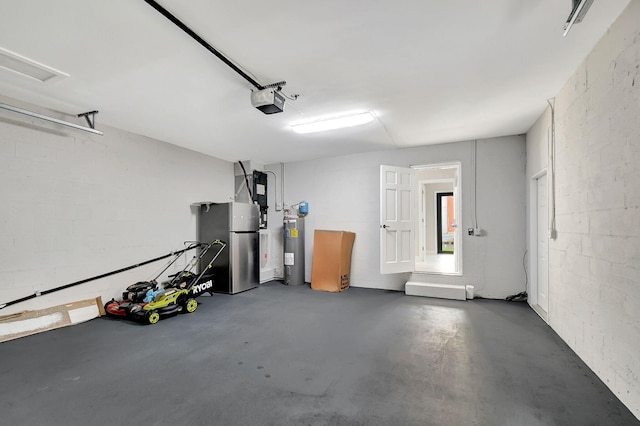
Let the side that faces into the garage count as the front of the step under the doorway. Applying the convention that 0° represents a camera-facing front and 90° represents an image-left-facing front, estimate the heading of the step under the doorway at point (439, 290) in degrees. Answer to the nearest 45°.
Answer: approximately 0°

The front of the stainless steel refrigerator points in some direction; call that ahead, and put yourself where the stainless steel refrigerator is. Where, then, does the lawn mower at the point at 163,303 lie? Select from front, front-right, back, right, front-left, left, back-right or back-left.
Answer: right

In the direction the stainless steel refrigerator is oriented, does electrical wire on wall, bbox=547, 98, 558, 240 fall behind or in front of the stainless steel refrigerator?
in front

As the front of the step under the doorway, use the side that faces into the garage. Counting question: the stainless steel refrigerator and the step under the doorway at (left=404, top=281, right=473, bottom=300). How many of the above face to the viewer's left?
0

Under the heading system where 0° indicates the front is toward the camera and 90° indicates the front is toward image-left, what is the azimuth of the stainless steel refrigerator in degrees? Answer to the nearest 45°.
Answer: approximately 315°

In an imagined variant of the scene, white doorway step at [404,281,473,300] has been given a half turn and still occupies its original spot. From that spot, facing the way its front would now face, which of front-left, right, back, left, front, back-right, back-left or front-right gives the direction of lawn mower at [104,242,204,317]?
back-left

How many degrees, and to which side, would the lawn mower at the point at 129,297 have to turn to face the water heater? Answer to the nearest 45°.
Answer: approximately 135° to its left
